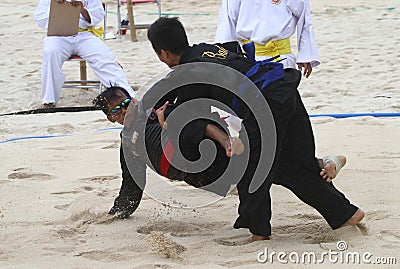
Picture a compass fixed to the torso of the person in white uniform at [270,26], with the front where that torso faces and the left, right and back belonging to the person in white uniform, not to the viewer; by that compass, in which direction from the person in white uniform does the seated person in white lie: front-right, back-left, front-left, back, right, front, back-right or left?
back-right

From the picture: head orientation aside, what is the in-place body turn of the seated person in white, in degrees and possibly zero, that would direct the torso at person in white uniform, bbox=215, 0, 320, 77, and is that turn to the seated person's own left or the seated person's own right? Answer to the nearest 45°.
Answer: approximately 45° to the seated person's own left

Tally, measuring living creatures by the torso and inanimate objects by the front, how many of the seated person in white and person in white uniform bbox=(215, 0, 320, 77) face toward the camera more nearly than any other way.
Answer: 2

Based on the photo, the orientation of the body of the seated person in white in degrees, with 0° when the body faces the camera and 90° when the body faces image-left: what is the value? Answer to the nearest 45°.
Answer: approximately 0°
